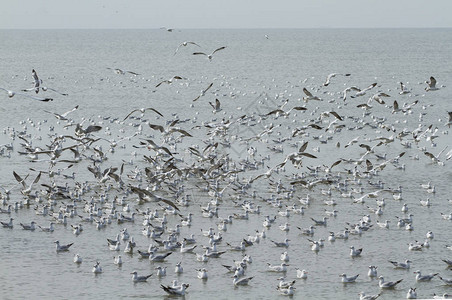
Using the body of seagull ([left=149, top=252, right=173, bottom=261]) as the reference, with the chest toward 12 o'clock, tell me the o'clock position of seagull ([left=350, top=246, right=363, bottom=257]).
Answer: seagull ([left=350, top=246, right=363, bottom=257]) is roughly at 6 o'clock from seagull ([left=149, top=252, right=173, bottom=261]).

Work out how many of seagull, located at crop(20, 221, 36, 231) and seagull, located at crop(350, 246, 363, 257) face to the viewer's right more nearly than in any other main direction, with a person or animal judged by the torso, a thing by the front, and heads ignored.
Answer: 1

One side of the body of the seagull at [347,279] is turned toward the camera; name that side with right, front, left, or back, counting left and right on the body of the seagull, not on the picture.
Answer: left

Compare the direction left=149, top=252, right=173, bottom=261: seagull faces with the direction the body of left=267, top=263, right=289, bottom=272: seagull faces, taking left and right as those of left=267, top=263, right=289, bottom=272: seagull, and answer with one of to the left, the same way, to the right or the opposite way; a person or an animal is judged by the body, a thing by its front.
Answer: the opposite way

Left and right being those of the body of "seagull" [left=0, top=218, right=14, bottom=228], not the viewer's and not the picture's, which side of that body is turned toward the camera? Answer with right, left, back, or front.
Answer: right

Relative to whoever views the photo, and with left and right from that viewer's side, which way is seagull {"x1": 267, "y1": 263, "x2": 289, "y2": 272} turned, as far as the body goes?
facing to the right of the viewer

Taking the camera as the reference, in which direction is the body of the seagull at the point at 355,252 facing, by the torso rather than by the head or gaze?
to the viewer's left

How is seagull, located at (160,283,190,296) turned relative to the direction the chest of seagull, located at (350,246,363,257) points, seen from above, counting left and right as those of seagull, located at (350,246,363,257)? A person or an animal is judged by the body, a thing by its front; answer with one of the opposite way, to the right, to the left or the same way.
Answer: the opposite way

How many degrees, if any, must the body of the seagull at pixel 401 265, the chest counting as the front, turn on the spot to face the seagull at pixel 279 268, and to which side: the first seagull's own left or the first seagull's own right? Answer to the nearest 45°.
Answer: approximately 180°

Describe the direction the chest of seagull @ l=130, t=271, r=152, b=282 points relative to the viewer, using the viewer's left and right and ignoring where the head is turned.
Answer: facing to the left of the viewer

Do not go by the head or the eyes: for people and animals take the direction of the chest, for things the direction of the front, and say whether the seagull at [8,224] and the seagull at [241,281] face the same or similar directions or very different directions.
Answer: very different directions
